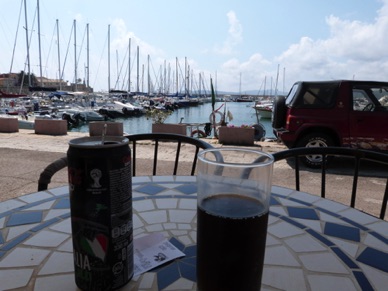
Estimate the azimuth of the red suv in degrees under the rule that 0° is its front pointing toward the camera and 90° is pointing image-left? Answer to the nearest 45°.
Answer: approximately 270°

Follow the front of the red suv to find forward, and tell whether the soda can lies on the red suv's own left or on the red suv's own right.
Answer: on the red suv's own right

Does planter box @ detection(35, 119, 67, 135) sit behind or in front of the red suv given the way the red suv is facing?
behind

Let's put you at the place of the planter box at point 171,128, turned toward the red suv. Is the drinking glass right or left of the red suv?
right

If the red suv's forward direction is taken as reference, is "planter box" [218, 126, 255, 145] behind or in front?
behind

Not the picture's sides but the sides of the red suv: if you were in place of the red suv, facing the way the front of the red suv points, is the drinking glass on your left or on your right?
on your right

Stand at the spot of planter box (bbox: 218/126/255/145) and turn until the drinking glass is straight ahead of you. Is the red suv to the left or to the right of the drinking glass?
left

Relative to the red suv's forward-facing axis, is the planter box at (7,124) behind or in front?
behind

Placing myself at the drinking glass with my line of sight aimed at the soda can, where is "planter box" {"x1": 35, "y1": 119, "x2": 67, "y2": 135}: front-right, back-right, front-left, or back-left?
front-right
